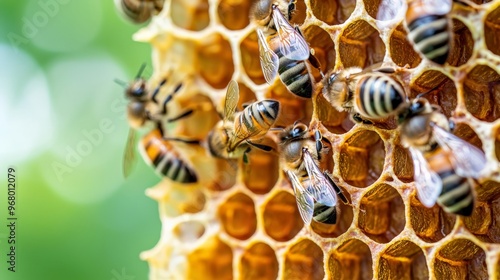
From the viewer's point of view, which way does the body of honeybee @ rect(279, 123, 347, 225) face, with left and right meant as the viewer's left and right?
facing away from the viewer and to the left of the viewer

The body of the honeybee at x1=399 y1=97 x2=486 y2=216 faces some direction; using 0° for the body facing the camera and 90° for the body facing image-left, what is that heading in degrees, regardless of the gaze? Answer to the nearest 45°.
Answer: approximately 135°

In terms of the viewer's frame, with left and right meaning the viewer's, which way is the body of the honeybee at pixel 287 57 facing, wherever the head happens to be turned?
facing away from the viewer and to the left of the viewer

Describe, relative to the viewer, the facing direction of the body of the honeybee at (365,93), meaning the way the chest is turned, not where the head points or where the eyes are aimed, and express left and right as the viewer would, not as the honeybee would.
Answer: facing to the left of the viewer

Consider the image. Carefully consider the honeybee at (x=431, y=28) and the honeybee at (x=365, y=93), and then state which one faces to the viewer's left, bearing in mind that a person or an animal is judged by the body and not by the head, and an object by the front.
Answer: the honeybee at (x=365, y=93)

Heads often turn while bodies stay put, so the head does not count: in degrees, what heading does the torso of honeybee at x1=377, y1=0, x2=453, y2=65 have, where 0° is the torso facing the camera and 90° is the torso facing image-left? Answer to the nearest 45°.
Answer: approximately 180°

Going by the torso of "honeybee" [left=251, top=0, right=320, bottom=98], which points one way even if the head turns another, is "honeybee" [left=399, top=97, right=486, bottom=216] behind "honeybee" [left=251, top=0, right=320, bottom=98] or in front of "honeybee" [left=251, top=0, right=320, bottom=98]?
behind

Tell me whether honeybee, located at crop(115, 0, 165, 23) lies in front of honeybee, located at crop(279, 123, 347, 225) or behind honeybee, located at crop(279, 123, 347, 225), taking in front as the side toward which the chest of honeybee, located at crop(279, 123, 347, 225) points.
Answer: in front

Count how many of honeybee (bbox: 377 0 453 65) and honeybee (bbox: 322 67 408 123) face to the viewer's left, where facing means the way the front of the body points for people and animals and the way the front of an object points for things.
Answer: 1
